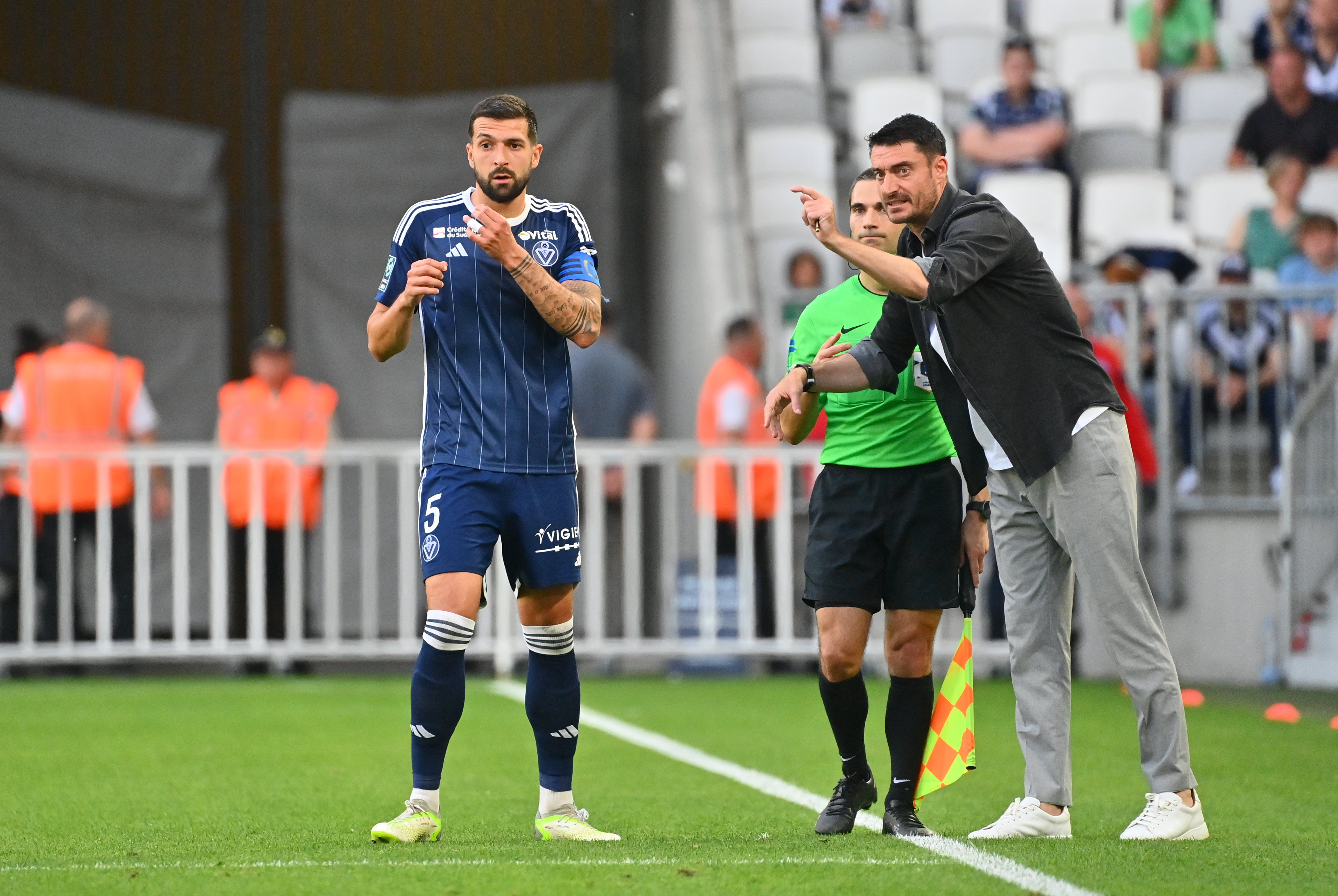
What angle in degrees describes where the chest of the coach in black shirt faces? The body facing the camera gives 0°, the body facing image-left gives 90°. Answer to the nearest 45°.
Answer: approximately 45°

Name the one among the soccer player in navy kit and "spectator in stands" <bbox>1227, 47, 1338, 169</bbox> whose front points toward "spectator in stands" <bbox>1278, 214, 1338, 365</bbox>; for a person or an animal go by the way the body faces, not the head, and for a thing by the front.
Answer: "spectator in stands" <bbox>1227, 47, 1338, 169</bbox>

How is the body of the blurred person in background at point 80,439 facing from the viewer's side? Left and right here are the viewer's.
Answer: facing away from the viewer

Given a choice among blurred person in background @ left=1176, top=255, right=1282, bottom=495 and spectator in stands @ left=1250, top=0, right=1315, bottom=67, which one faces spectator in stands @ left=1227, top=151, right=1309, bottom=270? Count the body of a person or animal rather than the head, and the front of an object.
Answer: spectator in stands @ left=1250, top=0, right=1315, bottom=67

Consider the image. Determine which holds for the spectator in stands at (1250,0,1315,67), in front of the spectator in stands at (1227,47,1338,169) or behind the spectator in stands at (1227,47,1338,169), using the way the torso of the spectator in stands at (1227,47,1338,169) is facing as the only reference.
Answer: behind

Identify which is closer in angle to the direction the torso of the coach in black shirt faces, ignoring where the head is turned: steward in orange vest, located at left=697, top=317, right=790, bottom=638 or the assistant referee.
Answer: the assistant referee
